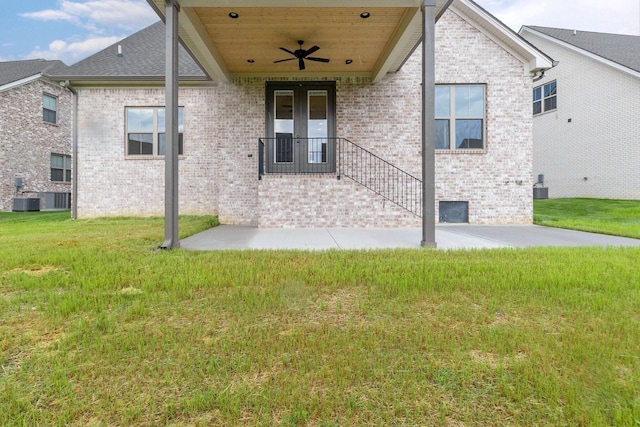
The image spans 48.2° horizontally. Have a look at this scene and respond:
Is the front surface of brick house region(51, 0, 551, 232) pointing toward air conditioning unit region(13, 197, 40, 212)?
no

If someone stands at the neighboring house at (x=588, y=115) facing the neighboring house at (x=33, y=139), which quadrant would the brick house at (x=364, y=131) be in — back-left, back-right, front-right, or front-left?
front-left

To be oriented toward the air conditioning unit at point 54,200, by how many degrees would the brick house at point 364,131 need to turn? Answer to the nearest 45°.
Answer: approximately 90° to its right

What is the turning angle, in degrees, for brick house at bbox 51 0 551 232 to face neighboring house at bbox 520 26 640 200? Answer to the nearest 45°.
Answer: approximately 90° to its left
